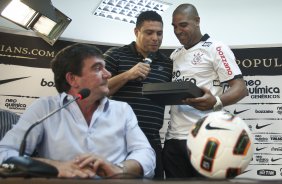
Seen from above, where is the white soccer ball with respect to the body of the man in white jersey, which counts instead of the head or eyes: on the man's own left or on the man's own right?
on the man's own left

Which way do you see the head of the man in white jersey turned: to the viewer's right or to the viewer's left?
to the viewer's left
